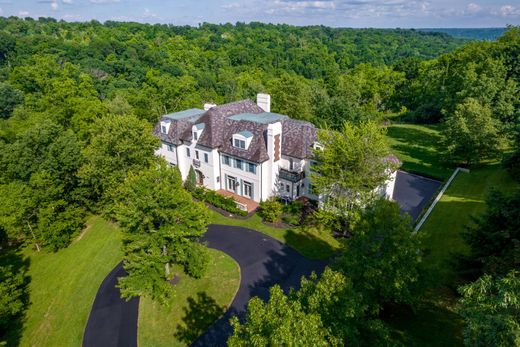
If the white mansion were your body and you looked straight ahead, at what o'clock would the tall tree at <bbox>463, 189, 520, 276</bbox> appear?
The tall tree is roughly at 9 o'clock from the white mansion.

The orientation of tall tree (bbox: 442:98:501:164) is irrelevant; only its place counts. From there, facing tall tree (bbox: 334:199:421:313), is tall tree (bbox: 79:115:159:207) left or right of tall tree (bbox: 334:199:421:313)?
right

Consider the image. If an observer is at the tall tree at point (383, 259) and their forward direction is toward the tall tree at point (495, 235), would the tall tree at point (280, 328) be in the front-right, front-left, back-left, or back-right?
back-right

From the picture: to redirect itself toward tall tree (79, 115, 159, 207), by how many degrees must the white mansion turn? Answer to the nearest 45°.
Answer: approximately 45° to its right

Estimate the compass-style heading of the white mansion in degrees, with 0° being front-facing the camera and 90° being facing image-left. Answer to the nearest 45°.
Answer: approximately 45°

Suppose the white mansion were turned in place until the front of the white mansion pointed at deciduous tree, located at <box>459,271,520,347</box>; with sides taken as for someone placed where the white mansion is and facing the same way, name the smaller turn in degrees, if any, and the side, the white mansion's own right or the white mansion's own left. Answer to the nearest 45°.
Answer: approximately 45° to the white mansion's own left

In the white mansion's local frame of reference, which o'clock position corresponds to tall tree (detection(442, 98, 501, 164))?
The tall tree is roughly at 7 o'clock from the white mansion.

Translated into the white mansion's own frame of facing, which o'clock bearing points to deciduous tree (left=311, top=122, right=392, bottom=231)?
The deciduous tree is roughly at 9 o'clock from the white mansion.
